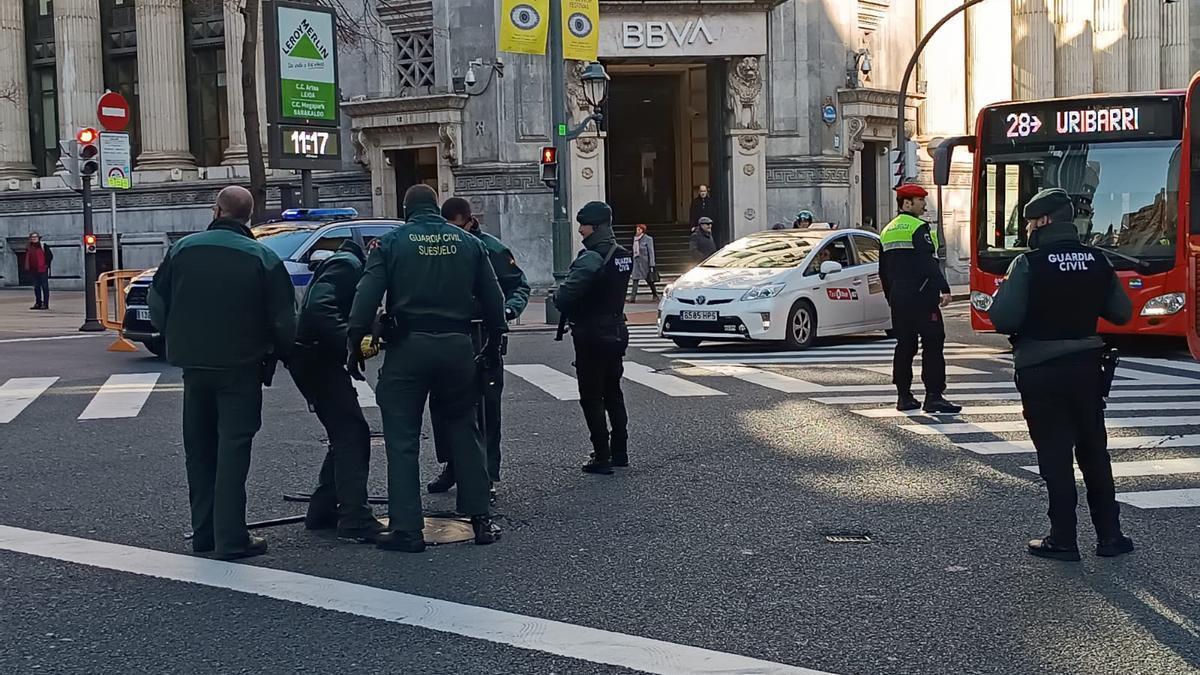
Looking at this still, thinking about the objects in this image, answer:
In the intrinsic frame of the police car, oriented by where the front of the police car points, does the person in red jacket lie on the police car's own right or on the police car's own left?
on the police car's own right

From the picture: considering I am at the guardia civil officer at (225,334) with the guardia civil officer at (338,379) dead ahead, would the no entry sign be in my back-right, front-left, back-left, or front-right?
front-left

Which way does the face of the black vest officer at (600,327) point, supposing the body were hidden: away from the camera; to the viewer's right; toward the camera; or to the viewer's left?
to the viewer's left

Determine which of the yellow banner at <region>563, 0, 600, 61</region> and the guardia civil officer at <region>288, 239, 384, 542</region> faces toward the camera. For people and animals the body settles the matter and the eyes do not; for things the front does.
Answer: the yellow banner

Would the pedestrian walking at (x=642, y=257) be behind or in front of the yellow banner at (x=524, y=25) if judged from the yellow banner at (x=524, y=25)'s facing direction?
behind

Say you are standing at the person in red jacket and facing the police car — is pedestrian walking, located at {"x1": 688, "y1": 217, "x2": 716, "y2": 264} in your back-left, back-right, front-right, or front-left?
front-left

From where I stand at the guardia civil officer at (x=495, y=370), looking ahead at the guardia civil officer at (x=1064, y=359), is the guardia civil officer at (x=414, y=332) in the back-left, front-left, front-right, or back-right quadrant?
front-right

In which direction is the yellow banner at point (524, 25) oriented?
toward the camera

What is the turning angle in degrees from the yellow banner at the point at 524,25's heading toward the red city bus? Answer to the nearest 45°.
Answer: approximately 45° to its left

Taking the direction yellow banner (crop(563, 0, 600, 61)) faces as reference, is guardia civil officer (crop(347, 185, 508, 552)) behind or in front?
in front

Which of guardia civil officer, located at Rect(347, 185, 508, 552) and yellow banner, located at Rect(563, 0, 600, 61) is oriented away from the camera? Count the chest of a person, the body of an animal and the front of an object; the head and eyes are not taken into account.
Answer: the guardia civil officer

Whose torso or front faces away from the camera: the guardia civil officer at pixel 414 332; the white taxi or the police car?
the guardia civil officer

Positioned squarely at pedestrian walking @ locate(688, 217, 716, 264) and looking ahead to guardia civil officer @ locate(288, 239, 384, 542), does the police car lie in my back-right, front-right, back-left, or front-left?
front-right

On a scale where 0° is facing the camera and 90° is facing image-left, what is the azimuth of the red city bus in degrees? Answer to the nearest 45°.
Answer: approximately 0°

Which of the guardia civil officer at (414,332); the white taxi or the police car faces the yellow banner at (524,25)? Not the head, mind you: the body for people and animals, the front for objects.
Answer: the guardia civil officer

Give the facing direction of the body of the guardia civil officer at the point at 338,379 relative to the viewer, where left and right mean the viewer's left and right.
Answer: facing to the right of the viewer
